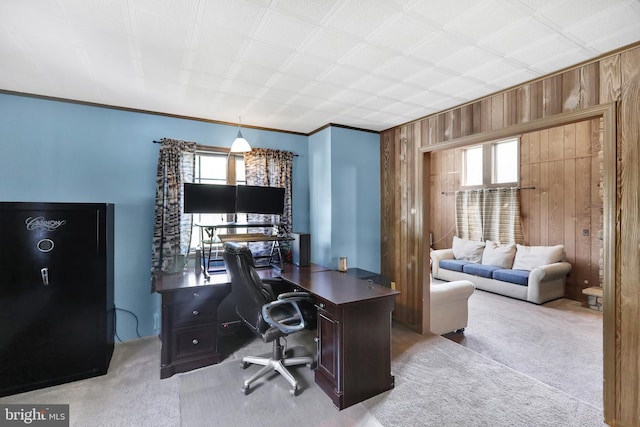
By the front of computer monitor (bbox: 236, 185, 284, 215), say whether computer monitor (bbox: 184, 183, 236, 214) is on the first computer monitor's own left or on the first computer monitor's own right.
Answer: on the first computer monitor's own right

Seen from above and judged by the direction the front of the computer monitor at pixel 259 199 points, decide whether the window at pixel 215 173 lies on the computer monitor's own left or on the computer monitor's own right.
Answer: on the computer monitor's own right

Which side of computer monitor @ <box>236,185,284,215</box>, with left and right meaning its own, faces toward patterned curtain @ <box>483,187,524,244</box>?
left

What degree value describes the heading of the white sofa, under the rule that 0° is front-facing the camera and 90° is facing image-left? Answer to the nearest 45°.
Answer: approximately 45°

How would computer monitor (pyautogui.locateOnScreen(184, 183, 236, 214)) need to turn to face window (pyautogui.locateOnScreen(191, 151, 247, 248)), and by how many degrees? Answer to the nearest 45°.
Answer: approximately 180°

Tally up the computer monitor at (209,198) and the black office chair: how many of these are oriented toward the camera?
1

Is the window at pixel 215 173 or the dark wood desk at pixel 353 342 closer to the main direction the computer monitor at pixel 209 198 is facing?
the dark wood desk

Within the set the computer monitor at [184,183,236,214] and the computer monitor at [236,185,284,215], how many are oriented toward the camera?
2
